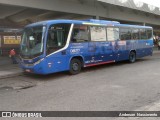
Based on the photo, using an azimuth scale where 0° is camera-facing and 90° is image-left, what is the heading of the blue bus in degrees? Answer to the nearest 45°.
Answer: approximately 45°
